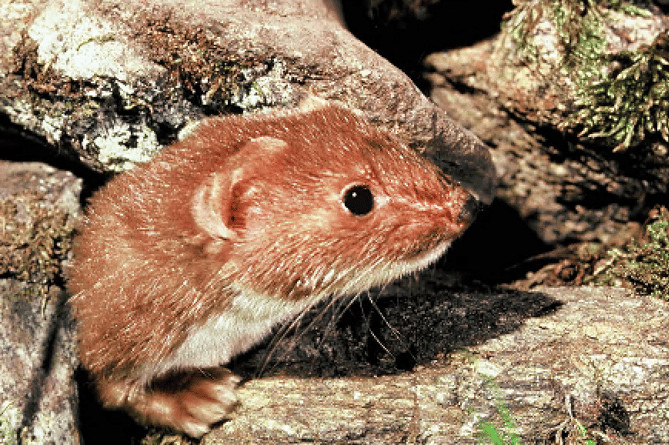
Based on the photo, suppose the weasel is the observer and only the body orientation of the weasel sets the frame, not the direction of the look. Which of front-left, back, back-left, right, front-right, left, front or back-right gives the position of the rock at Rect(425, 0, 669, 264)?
front-left

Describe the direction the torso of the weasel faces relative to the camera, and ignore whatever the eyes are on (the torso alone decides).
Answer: to the viewer's right

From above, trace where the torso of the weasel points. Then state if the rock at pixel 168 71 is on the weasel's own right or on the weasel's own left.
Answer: on the weasel's own left

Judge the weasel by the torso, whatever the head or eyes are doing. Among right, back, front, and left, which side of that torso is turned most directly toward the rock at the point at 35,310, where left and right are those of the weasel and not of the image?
back
